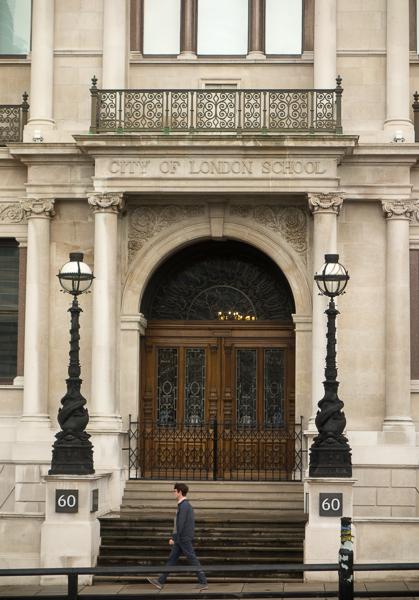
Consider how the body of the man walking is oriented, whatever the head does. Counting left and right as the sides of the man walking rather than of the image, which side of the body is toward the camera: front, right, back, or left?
left

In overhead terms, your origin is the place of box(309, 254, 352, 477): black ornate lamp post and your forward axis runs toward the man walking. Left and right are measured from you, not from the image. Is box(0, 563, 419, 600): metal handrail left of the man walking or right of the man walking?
left
